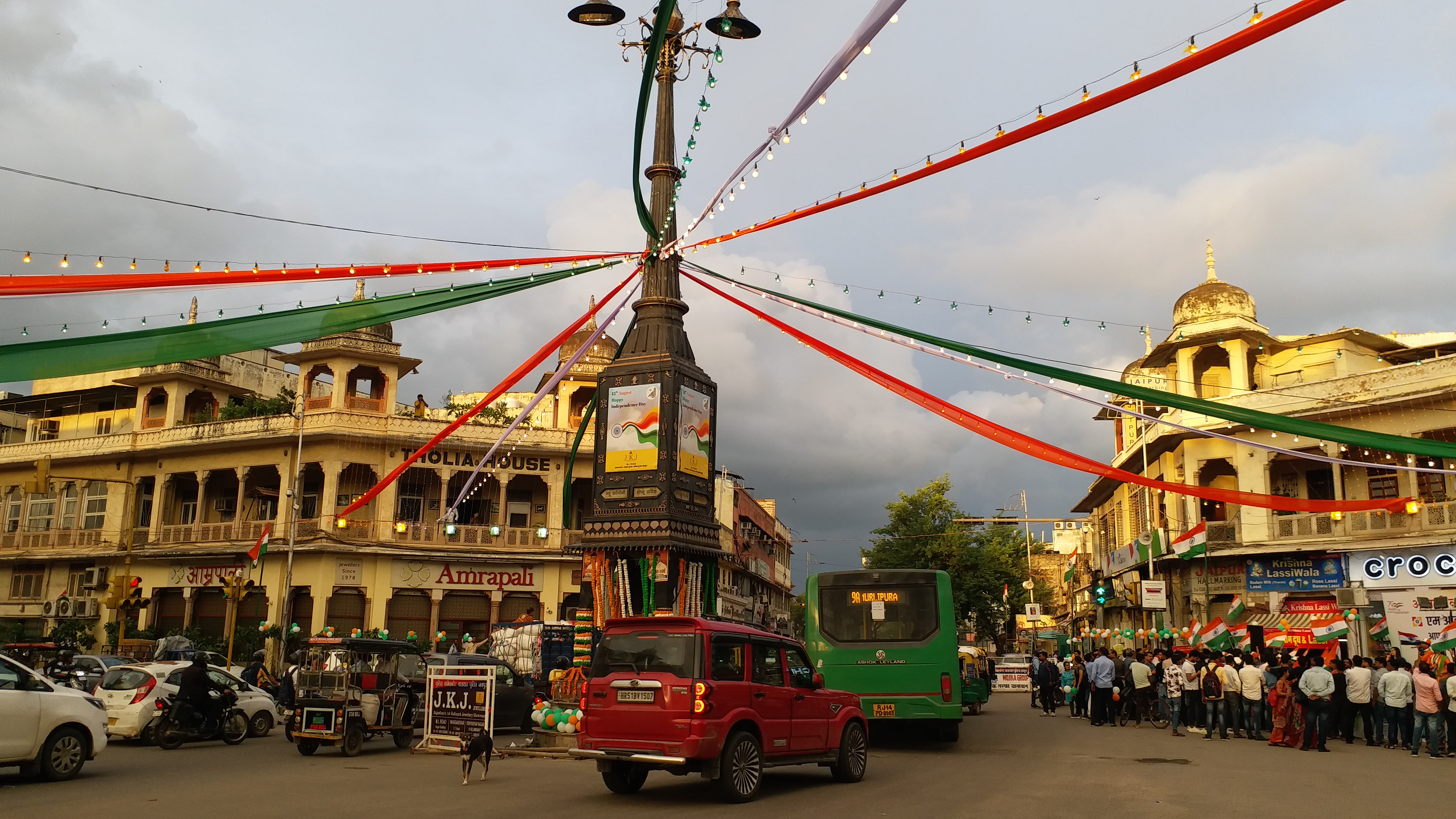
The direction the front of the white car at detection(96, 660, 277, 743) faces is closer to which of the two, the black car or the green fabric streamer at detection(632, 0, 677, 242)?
the black car

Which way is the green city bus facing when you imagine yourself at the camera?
facing away from the viewer
